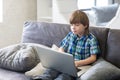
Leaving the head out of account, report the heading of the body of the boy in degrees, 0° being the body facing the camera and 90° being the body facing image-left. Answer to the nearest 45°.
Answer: approximately 45°

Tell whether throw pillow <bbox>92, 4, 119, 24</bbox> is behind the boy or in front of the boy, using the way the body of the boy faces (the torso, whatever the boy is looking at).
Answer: behind

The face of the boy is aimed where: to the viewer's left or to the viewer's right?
to the viewer's left

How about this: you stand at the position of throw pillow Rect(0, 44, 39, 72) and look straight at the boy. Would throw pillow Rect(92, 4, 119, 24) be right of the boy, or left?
left

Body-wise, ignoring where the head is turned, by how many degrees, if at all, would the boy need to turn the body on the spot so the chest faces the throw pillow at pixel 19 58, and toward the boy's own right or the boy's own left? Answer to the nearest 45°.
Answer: approximately 45° to the boy's own right
